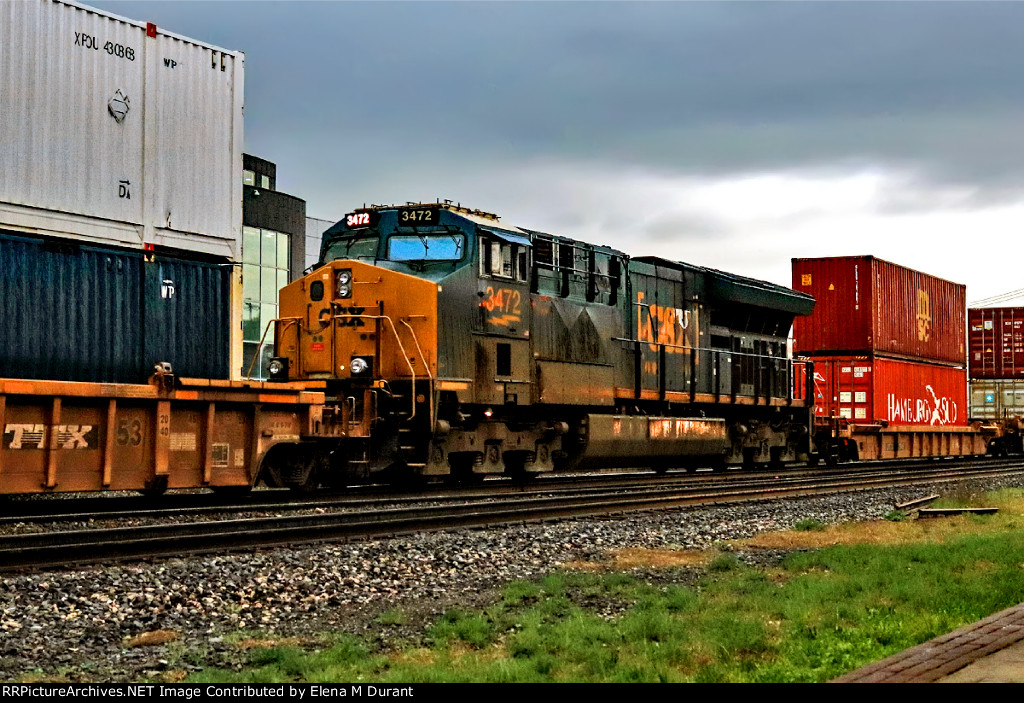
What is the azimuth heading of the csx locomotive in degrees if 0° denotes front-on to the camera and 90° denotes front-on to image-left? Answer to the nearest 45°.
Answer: approximately 45°

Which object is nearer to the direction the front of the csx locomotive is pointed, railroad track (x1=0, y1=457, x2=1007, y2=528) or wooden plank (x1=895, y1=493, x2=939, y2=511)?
the railroad track

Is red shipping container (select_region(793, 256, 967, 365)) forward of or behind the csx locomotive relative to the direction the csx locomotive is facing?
behind

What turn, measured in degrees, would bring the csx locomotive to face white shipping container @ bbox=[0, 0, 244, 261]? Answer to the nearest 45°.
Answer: approximately 45° to its right

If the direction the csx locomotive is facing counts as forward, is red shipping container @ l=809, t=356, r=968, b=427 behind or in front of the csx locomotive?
behind

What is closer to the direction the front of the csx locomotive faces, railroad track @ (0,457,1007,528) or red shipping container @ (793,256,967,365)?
the railroad track

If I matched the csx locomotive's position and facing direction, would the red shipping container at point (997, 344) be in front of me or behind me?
behind

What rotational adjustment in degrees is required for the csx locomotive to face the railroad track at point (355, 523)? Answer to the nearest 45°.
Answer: approximately 45° to its left

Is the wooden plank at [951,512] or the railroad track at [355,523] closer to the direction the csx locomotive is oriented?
the railroad track
